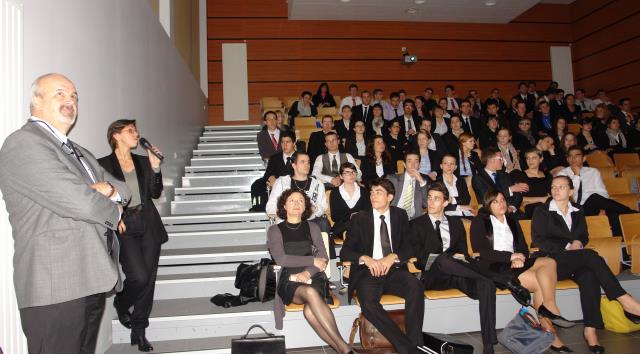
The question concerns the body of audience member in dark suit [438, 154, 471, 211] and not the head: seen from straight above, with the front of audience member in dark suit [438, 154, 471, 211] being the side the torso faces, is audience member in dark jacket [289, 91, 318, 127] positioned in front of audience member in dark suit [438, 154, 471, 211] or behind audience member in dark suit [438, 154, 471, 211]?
behind

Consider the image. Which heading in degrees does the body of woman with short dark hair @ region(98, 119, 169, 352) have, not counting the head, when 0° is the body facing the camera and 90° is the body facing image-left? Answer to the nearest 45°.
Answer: approximately 315°

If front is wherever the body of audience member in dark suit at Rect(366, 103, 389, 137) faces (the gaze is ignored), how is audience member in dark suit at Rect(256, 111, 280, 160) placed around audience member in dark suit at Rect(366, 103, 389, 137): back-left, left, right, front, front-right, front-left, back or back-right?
front-right

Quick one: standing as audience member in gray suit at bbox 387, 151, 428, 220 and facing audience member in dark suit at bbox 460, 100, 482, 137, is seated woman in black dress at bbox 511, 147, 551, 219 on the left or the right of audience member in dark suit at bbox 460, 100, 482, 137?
right

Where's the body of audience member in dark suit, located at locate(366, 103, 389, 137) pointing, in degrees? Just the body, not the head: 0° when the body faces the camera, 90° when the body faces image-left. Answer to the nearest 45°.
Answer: approximately 0°

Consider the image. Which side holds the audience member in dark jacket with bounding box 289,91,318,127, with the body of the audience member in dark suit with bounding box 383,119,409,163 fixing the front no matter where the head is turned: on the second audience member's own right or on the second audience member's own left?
on the second audience member's own right

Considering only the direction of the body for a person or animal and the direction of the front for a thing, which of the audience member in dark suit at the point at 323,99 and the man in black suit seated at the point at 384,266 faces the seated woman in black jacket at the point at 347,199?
the audience member in dark suit

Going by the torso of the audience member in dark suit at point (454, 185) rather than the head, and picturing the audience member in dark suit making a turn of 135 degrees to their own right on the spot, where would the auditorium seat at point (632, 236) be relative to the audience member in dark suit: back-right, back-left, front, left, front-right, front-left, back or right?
back-right

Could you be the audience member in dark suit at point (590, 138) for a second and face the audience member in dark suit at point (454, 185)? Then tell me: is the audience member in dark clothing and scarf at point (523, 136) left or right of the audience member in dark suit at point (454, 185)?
right
